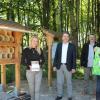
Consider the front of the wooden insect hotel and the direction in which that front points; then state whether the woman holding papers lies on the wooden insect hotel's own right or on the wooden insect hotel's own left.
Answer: on the wooden insect hotel's own left

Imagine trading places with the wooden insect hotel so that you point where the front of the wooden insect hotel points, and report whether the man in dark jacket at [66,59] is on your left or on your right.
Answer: on your left

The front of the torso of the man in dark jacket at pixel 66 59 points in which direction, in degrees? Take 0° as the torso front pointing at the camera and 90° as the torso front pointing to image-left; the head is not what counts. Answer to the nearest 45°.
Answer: approximately 0°

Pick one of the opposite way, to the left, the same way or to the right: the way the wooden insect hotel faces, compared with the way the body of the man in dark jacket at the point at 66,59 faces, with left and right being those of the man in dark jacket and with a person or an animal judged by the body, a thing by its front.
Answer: the same way

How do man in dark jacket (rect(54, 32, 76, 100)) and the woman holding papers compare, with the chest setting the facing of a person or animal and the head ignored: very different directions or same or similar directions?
same or similar directions

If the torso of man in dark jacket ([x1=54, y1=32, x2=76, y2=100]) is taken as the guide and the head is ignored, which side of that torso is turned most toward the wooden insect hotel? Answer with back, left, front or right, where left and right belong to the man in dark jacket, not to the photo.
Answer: right

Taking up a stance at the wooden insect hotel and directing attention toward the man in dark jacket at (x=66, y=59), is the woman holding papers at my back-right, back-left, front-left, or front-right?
front-right

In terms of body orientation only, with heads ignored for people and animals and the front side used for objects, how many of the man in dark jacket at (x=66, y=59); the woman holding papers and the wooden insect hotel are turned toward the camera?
3

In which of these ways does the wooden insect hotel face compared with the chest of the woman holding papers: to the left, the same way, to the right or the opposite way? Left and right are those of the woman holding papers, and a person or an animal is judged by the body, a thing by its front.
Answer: the same way

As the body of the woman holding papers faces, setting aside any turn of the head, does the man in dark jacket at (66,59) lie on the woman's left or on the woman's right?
on the woman's left

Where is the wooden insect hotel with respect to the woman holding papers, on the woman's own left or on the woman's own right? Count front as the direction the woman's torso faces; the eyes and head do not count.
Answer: on the woman's own right

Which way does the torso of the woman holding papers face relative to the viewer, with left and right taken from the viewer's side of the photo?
facing the viewer
